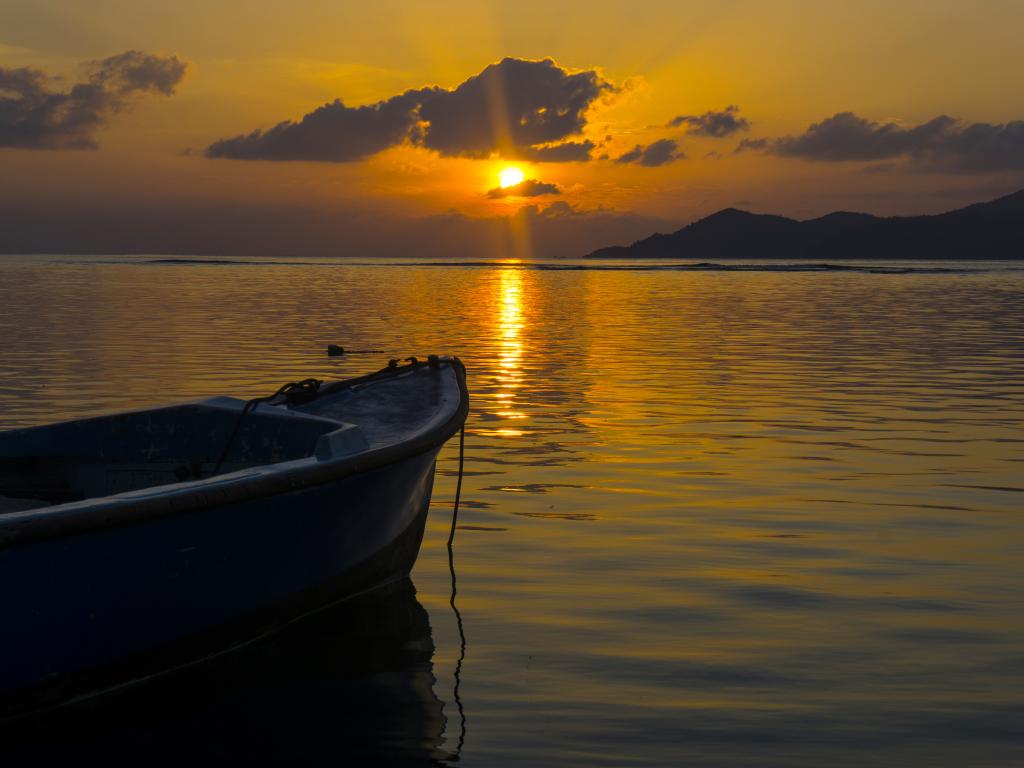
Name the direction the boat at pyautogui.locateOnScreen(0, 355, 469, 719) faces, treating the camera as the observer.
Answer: facing away from the viewer and to the right of the viewer
